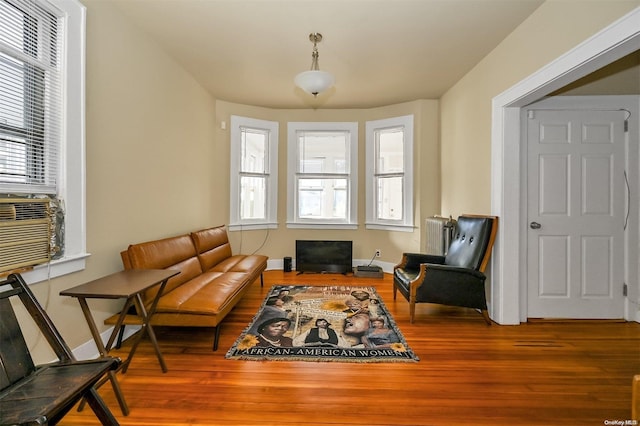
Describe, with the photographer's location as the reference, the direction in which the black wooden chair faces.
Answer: facing the viewer and to the right of the viewer

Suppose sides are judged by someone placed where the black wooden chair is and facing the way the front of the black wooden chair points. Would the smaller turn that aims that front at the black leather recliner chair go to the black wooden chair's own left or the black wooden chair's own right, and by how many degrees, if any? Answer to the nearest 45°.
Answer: approximately 45° to the black wooden chair's own left

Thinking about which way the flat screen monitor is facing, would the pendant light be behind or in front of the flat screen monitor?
in front

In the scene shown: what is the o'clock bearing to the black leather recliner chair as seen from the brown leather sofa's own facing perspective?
The black leather recliner chair is roughly at 11 o'clock from the brown leather sofa.

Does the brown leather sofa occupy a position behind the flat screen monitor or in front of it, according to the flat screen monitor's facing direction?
in front

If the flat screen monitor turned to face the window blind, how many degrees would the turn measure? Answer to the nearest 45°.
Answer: approximately 45° to its right

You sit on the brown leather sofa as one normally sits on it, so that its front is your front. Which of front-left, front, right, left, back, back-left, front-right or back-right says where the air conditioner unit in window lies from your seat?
right

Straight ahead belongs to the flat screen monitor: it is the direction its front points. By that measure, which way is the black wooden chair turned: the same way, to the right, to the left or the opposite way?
to the left
